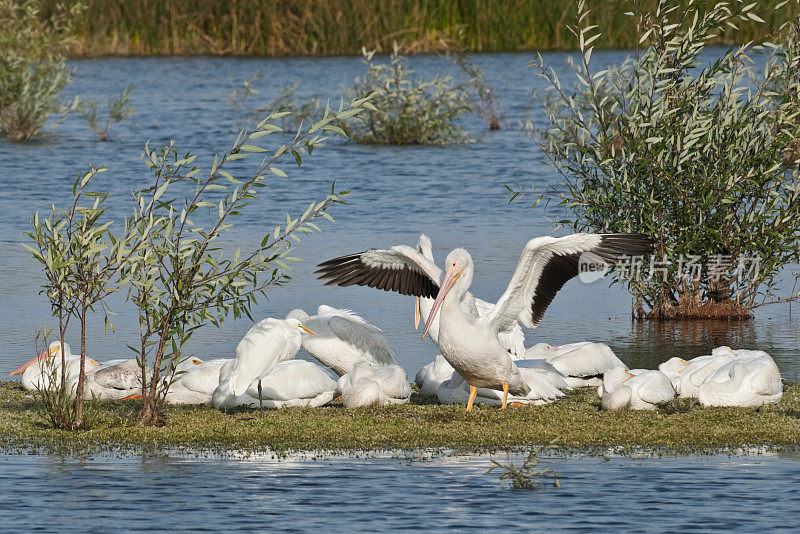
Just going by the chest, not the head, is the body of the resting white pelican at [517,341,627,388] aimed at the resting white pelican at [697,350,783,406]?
no

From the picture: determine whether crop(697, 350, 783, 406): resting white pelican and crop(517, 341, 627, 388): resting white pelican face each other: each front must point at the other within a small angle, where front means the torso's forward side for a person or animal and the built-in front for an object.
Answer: no

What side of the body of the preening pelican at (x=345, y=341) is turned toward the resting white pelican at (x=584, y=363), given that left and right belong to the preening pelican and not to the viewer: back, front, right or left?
back

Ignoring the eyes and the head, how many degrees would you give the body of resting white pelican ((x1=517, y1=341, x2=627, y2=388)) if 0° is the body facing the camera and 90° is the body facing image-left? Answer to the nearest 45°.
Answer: approximately 90°

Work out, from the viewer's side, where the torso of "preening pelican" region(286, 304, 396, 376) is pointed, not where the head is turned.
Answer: to the viewer's left

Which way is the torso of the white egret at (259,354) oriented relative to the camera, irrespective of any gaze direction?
to the viewer's right
